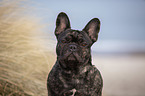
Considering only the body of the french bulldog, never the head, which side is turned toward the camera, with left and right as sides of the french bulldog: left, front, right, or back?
front
